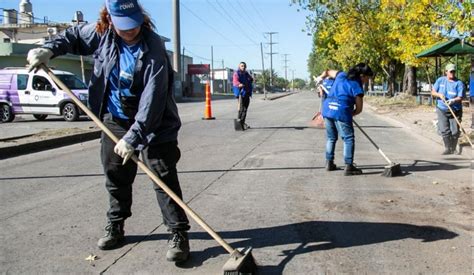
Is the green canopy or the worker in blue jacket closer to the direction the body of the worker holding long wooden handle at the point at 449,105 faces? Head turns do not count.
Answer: the worker in blue jacket

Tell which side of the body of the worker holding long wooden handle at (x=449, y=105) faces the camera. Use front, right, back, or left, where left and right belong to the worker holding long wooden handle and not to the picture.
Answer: front

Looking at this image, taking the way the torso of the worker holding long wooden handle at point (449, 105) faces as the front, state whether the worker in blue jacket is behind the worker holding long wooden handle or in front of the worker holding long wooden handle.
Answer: in front

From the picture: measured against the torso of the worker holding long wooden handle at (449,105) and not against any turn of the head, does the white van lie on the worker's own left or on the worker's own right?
on the worker's own right

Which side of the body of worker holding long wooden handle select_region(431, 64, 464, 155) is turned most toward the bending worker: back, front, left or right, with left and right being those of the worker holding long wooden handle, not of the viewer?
front

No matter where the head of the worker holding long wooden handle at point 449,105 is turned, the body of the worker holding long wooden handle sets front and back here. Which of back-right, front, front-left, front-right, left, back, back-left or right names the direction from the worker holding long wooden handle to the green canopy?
back

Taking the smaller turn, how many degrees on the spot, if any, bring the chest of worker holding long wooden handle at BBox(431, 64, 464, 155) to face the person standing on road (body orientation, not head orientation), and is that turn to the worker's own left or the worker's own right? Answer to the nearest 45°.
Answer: approximately 135° to the worker's own right

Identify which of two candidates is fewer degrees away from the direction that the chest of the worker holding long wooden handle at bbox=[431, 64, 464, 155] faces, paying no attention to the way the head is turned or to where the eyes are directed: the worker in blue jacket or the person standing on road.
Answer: the worker in blue jacket

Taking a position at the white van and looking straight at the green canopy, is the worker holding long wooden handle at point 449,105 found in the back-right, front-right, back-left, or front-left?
front-right

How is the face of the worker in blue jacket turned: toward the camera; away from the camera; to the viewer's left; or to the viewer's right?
toward the camera

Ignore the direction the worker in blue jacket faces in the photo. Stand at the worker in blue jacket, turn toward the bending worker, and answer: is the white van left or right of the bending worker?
left

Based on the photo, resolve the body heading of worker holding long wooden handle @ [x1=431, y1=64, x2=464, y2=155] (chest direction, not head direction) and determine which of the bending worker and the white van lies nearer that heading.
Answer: the bending worker

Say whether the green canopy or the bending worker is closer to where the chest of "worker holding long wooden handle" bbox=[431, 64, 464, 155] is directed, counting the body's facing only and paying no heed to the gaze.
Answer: the bending worker

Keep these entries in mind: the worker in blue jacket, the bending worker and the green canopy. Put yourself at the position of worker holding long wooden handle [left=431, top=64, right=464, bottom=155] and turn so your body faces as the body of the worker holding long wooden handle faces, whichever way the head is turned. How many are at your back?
1
